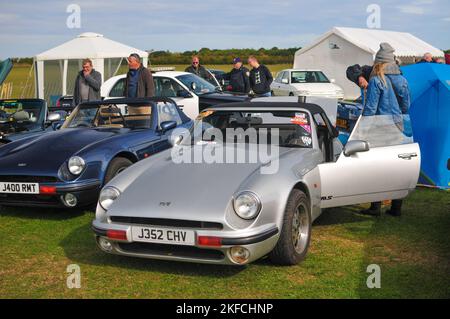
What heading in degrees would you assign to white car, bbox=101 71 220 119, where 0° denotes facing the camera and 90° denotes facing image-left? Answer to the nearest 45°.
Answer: approximately 315°

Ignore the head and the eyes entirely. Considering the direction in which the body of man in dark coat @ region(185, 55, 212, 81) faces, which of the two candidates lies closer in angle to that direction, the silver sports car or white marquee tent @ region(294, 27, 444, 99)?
the silver sports car

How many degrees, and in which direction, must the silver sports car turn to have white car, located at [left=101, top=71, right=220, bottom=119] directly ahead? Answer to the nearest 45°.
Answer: approximately 135° to its right

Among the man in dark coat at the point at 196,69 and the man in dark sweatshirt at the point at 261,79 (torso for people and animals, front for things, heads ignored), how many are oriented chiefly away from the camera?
0

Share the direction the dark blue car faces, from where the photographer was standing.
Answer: facing the viewer and to the left of the viewer

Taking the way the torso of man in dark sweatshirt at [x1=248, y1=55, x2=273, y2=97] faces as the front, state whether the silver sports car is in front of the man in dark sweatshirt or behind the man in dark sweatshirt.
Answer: in front

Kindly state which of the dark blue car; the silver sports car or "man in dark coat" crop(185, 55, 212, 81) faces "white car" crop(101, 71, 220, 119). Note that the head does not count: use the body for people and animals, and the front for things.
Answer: the man in dark coat

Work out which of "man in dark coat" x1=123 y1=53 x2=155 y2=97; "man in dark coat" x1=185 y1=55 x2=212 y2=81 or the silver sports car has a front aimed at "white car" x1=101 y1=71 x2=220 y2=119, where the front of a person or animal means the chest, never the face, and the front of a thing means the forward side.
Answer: "man in dark coat" x1=185 y1=55 x2=212 y2=81

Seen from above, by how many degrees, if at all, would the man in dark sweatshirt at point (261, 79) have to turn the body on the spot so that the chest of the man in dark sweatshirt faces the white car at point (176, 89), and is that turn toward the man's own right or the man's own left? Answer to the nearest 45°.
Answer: approximately 45° to the man's own right

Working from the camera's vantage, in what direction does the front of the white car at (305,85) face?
facing the viewer and to the right of the viewer

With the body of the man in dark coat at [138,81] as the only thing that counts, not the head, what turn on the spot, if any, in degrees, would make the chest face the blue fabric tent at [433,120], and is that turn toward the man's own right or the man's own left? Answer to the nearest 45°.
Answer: approximately 90° to the man's own left
